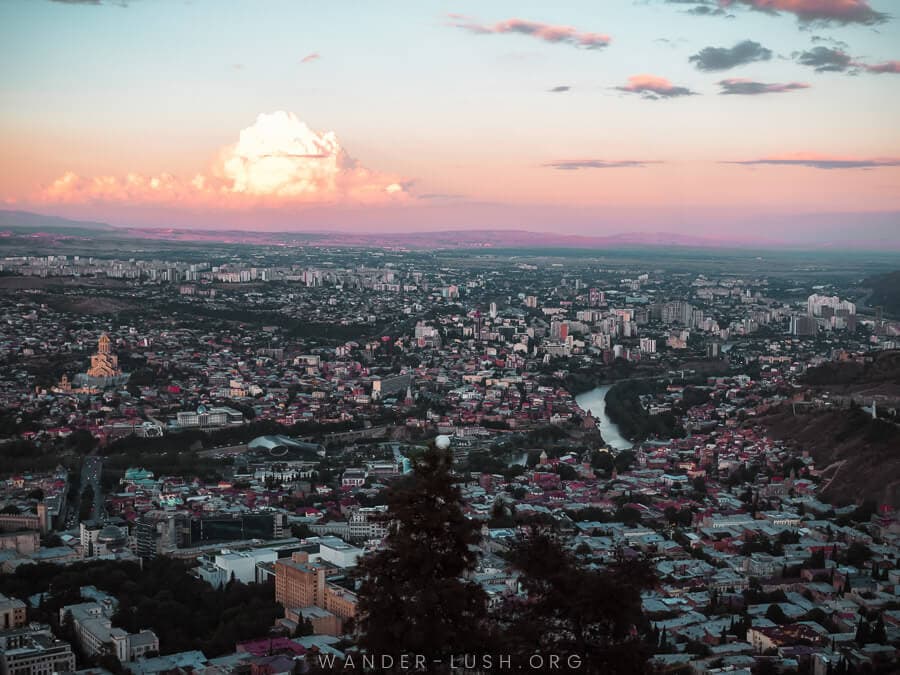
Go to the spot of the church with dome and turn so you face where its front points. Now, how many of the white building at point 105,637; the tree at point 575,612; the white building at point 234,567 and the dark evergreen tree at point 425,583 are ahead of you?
4

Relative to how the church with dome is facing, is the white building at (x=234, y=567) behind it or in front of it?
in front

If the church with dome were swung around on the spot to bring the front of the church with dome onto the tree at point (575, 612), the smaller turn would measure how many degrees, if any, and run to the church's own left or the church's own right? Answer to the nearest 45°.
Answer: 0° — it already faces it

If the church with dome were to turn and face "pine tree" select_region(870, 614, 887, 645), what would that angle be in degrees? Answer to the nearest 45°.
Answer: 0° — it already faces it

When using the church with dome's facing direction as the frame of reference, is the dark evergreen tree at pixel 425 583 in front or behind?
in front

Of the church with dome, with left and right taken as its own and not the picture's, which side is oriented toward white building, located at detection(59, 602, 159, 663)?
front

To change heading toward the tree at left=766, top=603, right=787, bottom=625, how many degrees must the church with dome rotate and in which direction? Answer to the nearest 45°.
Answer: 0° — it already faces it

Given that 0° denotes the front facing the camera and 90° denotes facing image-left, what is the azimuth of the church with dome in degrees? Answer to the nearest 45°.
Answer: approximately 0°
